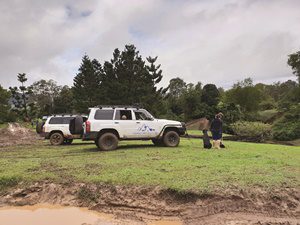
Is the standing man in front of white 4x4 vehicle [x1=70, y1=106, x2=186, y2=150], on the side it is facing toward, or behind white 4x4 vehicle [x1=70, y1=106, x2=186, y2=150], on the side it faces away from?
in front

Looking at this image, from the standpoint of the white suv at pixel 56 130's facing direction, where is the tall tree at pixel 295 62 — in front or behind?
in front

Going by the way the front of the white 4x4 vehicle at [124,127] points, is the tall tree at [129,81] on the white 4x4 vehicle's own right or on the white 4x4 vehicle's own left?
on the white 4x4 vehicle's own left

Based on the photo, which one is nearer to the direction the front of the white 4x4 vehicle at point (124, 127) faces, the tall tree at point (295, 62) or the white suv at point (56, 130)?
the tall tree

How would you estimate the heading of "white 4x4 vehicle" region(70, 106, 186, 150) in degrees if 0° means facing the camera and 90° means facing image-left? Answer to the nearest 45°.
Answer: approximately 270°

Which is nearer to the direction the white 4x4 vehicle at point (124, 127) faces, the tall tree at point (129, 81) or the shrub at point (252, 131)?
the shrub

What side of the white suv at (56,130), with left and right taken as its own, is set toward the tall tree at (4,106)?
left
